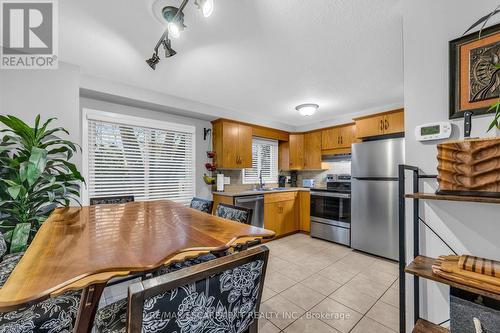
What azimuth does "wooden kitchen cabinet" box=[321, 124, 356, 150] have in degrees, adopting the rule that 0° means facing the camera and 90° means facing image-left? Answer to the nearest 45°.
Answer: approximately 45°

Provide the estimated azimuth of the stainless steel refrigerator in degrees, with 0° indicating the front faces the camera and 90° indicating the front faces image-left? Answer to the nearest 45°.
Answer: approximately 45°

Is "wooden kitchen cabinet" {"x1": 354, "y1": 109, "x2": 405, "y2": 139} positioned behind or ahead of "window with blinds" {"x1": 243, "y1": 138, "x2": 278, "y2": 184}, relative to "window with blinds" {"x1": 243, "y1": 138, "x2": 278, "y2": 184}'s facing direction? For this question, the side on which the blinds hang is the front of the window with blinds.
ahead

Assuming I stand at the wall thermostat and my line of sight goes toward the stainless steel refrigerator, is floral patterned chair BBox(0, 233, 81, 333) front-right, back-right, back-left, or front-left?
back-left

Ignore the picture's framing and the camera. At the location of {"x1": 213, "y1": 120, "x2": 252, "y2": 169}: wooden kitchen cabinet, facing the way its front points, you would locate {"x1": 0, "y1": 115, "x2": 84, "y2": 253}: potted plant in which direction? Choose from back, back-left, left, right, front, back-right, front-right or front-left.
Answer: right

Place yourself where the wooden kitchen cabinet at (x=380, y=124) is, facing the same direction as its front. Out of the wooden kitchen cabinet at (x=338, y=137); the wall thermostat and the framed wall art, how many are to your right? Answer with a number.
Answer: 1

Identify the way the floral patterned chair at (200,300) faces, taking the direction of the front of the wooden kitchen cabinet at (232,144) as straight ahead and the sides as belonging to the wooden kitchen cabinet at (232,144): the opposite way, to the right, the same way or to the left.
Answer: the opposite way
